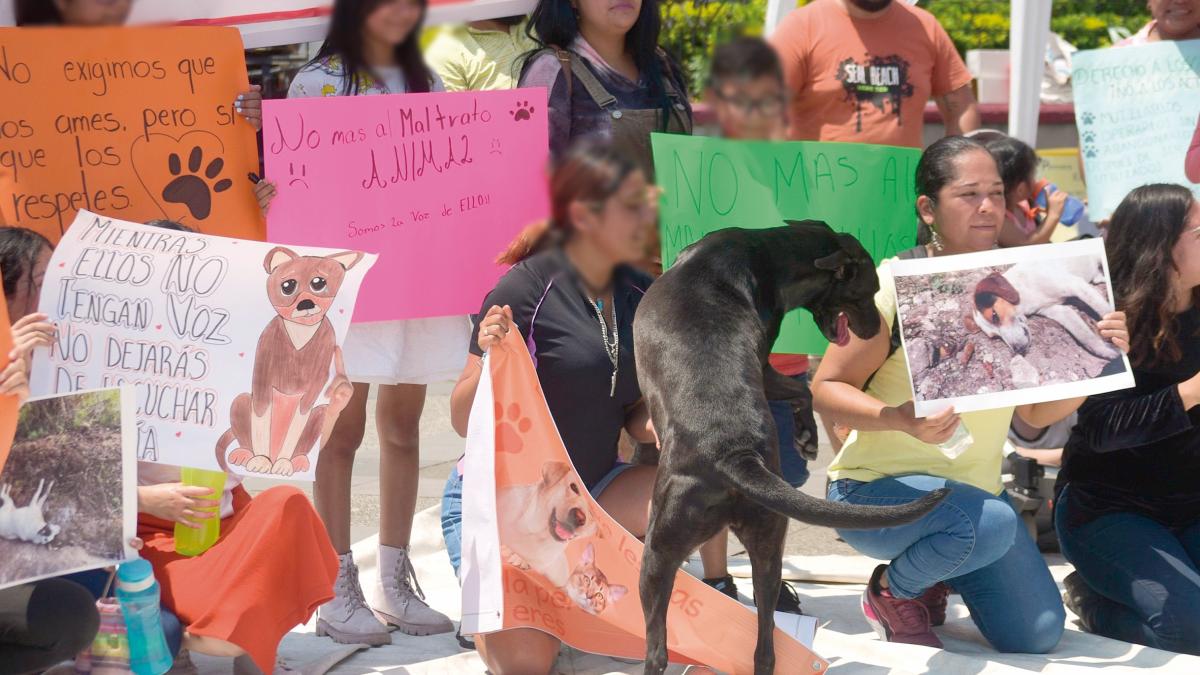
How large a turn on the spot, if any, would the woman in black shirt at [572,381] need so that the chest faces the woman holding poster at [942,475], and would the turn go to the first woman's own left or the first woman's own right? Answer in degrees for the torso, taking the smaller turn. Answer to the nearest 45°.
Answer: approximately 45° to the first woman's own left

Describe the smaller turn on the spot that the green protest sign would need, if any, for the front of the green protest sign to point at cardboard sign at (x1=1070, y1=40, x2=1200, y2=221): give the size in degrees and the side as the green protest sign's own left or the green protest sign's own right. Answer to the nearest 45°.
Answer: approximately 135° to the green protest sign's own left

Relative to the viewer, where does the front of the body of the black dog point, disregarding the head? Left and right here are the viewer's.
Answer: facing away from the viewer

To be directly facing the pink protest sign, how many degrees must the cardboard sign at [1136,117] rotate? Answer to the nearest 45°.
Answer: approximately 45° to its right
